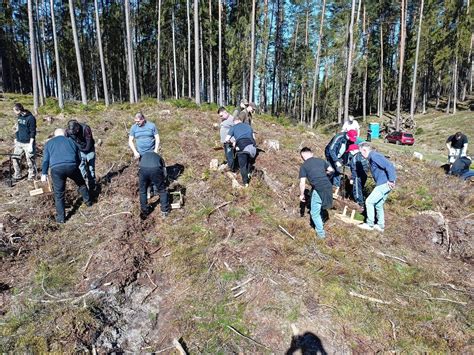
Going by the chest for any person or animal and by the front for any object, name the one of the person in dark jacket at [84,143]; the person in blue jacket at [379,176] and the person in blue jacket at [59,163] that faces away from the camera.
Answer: the person in blue jacket at [59,163]

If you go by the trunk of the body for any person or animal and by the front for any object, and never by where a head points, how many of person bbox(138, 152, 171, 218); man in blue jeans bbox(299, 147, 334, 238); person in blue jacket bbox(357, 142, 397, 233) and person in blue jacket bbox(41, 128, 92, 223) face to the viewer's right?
0

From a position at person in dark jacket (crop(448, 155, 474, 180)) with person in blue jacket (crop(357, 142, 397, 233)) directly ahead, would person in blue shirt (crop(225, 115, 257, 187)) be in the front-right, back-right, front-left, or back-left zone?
front-right

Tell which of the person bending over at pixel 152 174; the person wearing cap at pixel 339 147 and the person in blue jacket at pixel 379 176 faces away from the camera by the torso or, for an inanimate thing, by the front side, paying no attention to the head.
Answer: the person bending over

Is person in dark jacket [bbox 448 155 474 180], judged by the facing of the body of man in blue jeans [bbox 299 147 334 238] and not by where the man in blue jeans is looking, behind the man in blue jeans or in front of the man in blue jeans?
in front

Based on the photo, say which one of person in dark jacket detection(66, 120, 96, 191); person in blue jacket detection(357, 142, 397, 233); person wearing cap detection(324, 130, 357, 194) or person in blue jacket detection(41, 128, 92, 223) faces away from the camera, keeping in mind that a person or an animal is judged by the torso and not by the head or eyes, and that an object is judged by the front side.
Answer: person in blue jacket detection(41, 128, 92, 223)

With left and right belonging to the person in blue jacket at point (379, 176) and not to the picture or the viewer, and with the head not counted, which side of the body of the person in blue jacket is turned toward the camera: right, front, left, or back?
left

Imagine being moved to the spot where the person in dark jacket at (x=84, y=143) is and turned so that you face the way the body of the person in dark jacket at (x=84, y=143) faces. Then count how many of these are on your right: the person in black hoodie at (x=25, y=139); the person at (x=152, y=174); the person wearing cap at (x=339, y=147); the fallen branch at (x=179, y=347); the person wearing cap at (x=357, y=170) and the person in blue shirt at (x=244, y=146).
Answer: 1

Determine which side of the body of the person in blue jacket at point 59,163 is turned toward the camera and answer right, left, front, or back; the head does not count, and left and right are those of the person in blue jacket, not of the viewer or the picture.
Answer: back

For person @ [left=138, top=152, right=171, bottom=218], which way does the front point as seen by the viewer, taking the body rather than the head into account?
away from the camera

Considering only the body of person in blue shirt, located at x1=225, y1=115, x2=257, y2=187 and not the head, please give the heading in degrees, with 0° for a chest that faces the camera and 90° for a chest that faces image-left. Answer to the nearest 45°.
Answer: approximately 135°
